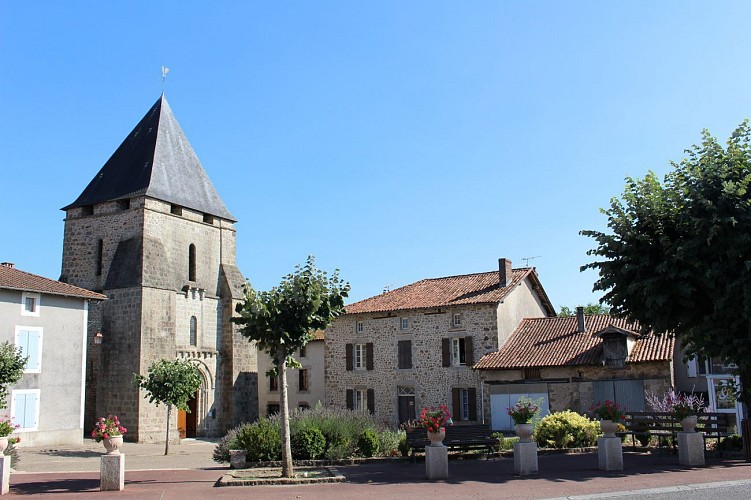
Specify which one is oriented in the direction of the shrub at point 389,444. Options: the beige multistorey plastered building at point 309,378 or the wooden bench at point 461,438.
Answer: the beige multistorey plastered building

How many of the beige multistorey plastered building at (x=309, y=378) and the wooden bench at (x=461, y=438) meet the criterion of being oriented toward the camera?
2

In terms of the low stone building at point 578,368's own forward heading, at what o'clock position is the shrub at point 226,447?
The shrub is roughly at 1 o'clock from the low stone building.

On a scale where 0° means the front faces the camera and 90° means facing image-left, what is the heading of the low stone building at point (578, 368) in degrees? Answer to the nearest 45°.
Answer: approximately 0°

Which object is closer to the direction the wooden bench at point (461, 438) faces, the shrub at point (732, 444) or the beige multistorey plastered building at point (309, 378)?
the shrub

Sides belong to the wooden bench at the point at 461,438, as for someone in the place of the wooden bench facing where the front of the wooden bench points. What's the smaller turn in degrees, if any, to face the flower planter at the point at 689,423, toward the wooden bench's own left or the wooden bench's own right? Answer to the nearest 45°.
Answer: approximately 45° to the wooden bench's own left

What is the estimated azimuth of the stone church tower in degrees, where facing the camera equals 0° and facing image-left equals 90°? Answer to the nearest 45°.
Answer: approximately 315°
